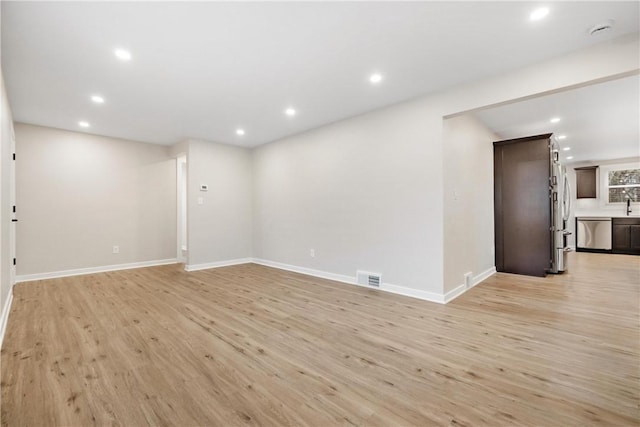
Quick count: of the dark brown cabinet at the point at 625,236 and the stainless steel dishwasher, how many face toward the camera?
2

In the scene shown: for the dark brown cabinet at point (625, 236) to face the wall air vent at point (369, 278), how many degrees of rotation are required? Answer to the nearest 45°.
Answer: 0° — it already faces it

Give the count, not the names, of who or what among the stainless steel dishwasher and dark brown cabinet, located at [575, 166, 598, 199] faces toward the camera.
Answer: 2

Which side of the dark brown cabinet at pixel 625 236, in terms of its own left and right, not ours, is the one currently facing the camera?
front

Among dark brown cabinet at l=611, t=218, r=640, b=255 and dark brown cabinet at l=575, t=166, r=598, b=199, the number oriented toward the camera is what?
2

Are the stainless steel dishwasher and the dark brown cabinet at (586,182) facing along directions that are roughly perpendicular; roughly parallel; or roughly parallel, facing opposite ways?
roughly parallel

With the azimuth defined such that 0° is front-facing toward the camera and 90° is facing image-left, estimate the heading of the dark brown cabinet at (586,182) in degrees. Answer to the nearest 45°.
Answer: approximately 0°

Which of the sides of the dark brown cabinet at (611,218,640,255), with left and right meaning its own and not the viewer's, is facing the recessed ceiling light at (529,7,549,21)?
front

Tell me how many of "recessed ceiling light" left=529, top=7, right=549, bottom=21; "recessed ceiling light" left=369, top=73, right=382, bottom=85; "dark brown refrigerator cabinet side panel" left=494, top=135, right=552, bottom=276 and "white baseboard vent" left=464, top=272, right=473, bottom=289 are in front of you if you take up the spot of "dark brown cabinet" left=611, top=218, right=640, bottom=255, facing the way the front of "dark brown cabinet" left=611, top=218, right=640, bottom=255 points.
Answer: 4

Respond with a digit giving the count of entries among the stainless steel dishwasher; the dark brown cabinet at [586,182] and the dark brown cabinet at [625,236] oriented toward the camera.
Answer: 3

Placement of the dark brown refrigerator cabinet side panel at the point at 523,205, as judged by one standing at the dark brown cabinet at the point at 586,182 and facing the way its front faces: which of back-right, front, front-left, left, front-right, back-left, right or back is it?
front

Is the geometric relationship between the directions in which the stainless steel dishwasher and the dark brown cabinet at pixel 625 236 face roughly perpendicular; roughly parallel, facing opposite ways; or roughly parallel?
roughly parallel

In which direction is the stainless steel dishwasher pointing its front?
toward the camera
